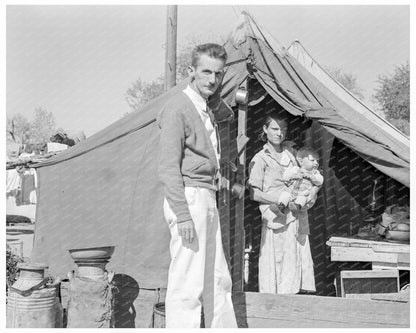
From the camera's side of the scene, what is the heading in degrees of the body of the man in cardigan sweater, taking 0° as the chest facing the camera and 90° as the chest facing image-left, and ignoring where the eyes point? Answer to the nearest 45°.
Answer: approximately 315°

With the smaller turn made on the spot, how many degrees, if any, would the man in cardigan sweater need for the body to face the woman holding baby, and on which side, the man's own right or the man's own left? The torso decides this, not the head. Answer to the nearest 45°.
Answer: approximately 90° to the man's own left

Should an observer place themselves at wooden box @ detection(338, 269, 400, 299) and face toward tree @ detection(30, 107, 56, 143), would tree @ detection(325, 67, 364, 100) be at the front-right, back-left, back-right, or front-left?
front-right

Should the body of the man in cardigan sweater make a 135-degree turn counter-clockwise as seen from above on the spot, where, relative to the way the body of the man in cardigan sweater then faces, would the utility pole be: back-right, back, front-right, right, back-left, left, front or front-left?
front

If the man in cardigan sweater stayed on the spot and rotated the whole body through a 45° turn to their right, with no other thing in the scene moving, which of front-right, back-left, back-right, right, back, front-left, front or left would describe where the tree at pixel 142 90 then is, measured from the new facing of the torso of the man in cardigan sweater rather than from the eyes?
back

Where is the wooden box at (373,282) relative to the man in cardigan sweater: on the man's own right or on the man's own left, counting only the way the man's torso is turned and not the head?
on the man's own left
